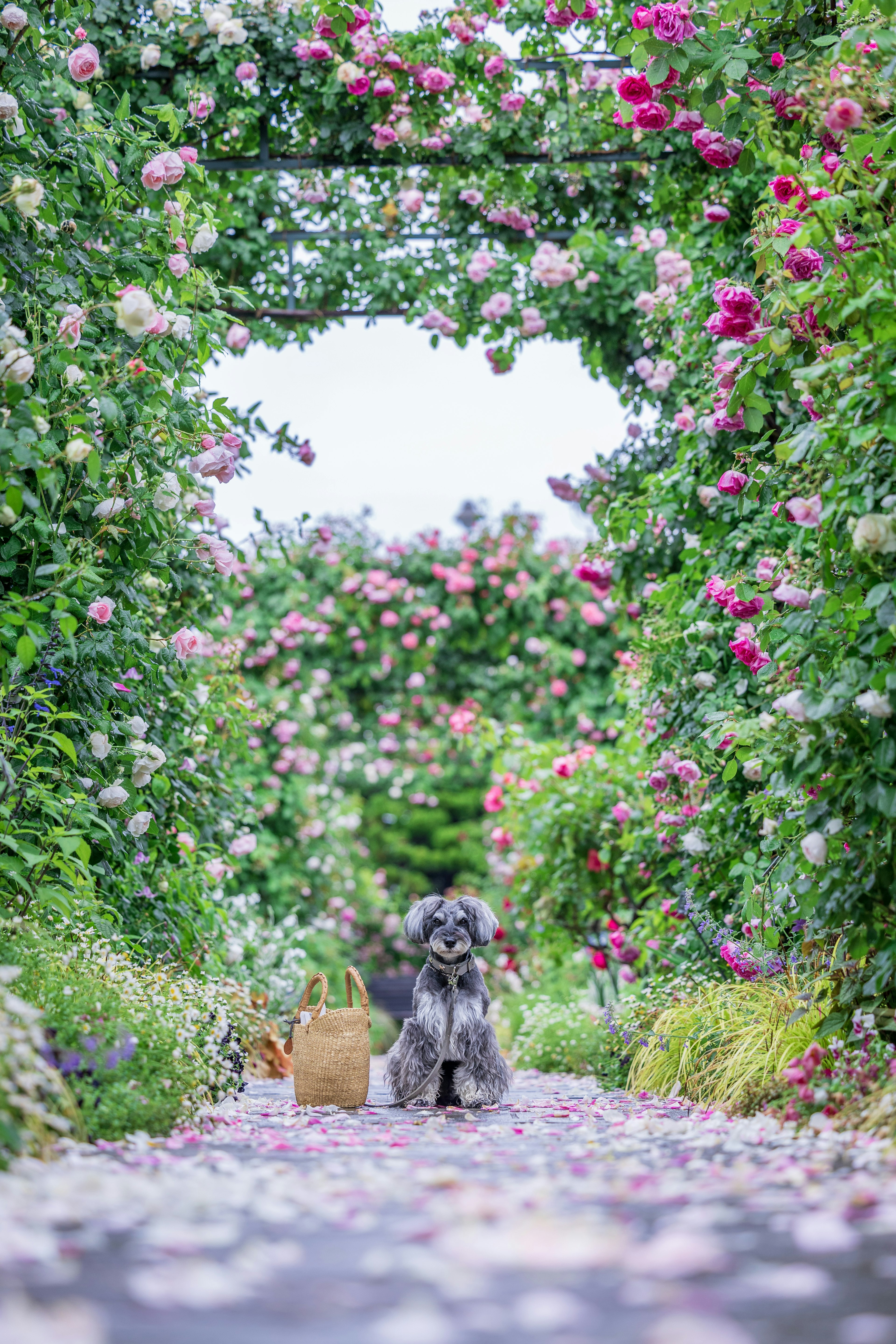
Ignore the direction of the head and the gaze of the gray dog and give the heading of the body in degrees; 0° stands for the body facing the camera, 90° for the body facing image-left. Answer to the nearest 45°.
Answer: approximately 0°

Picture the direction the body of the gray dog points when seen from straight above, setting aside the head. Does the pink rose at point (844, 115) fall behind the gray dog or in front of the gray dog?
in front

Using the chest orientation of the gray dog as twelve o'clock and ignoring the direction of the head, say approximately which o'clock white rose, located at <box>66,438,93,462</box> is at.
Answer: The white rose is roughly at 1 o'clock from the gray dog.

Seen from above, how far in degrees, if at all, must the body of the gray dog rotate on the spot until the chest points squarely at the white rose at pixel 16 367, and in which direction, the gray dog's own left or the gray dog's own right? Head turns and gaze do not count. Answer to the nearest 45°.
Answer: approximately 45° to the gray dog's own right

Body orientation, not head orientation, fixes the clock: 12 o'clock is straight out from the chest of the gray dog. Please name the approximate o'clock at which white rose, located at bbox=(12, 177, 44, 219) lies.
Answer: The white rose is roughly at 1 o'clock from the gray dog.

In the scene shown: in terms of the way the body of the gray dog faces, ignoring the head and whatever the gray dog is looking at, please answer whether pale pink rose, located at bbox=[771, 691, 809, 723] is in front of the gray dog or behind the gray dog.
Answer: in front
